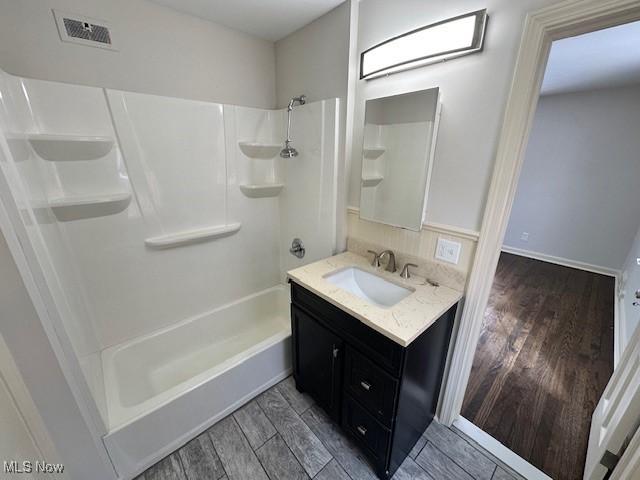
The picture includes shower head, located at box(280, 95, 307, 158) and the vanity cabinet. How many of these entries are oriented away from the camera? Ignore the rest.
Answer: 0

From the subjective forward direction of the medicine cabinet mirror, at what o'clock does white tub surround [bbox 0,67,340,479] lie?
The white tub surround is roughly at 1 o'clock from the medicine cabinet mirror.

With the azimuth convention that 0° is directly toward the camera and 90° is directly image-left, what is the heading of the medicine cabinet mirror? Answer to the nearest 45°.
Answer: approximately 45°
